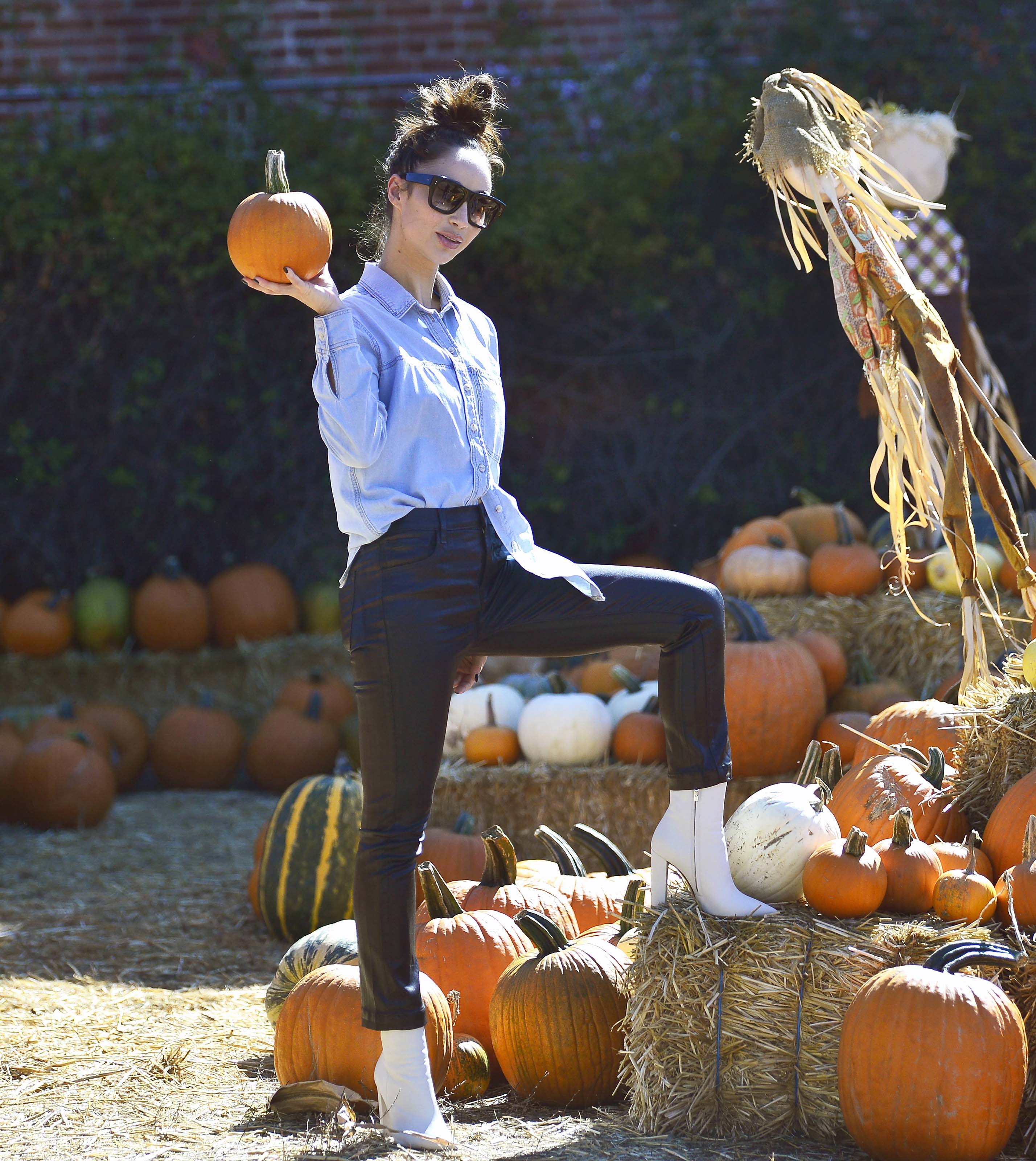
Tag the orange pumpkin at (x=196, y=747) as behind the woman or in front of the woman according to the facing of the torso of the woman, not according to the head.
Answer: behind

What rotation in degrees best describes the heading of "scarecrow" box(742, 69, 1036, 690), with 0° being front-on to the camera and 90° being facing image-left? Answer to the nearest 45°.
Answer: approximately 45°

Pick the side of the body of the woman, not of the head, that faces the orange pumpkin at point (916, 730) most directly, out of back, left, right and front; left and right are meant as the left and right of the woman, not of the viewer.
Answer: left

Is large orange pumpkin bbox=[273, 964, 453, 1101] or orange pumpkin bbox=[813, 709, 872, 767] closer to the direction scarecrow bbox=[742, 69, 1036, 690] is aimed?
the large orange pumpkin

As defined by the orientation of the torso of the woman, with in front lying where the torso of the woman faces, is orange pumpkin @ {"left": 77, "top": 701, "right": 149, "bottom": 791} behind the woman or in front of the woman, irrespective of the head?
behind

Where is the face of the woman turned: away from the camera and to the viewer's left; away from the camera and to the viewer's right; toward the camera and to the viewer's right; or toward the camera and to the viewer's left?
toward the camera and to the viewer's right

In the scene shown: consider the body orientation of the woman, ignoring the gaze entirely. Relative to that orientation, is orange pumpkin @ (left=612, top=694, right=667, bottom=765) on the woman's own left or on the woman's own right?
on the woman's own left

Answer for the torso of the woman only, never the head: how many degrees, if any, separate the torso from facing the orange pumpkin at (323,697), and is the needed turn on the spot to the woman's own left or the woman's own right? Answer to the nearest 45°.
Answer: approximately 135° to the woman's own left
